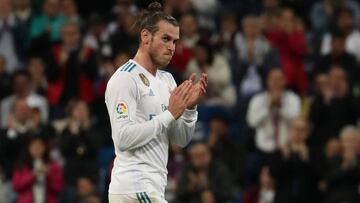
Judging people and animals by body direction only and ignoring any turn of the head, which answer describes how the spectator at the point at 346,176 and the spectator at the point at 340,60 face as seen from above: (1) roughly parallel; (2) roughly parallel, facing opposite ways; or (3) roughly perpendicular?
roughly parallel

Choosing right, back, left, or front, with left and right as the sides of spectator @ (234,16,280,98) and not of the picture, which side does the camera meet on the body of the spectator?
front

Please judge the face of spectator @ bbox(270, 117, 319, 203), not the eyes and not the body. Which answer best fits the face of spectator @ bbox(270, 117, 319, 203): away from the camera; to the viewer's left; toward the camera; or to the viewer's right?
toward the camera

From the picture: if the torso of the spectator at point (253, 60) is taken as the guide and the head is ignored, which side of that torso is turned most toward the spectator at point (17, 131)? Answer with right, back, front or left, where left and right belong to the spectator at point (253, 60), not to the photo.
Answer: right

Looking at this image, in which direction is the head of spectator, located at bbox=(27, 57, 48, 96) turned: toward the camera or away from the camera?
toward the camera

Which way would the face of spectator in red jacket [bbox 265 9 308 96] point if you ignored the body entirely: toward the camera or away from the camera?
toward the camera

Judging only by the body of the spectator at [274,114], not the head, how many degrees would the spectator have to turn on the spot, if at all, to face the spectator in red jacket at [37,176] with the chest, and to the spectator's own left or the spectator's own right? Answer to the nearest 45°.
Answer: approximately 90° to the spectator's own right

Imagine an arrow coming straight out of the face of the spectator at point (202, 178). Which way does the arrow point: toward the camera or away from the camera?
toward the camera

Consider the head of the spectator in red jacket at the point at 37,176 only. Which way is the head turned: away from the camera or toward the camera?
toward the camera

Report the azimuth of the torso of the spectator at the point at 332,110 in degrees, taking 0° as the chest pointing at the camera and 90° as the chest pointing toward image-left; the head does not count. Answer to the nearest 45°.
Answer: approximately 0°

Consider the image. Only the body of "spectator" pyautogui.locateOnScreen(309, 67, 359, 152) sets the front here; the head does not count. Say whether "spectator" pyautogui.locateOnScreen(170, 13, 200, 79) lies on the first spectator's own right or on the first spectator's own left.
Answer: on the first spectator's own right

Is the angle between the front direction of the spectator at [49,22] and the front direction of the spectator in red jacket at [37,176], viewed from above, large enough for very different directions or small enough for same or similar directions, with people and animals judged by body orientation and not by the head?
same or similar directions

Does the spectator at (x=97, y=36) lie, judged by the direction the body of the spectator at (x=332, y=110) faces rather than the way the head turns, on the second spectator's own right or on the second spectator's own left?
on the second spectator's own right

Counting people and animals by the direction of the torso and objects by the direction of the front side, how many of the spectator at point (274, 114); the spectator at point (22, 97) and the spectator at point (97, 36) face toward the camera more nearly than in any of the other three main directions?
3

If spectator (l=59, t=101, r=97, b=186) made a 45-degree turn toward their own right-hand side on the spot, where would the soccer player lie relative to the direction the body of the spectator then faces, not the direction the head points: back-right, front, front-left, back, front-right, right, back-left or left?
front-left

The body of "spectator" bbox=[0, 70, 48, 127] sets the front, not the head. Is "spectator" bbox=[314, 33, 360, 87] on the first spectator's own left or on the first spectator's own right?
on the first spectator's own left
